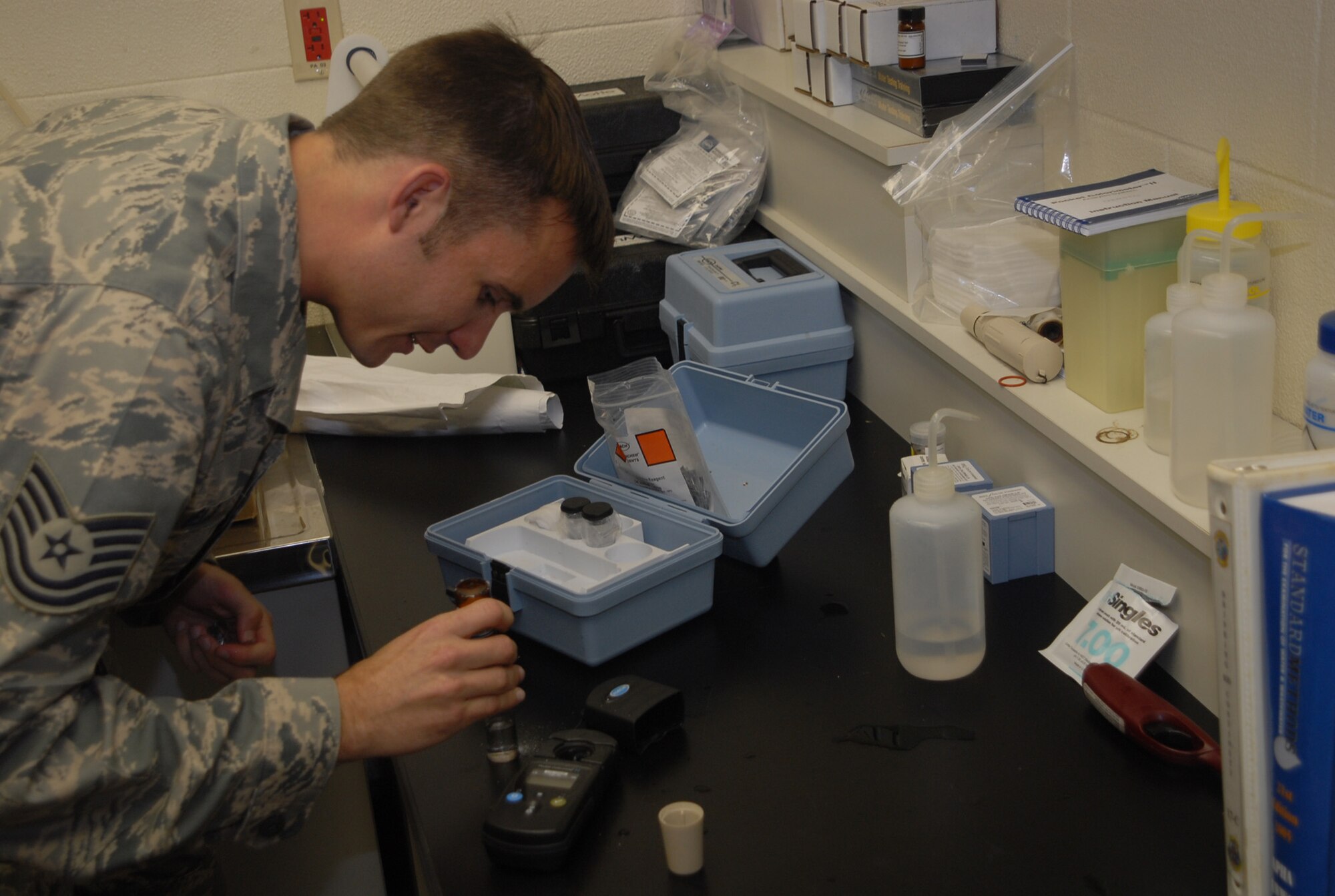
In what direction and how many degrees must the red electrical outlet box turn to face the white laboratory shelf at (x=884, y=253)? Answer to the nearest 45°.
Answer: approximately 45° to its left

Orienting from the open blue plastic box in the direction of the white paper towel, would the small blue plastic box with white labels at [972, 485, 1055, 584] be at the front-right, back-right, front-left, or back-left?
back-right

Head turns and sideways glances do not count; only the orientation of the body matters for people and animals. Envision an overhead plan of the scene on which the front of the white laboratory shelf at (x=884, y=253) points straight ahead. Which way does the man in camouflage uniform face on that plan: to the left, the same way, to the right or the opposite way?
the opposite way

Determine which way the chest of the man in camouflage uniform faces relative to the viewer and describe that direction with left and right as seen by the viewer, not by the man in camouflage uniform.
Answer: facing to the right of the viewer

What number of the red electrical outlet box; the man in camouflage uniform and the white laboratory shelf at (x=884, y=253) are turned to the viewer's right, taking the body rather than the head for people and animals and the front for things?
1

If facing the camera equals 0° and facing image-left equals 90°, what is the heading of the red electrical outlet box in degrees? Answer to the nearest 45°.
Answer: approximately 0°

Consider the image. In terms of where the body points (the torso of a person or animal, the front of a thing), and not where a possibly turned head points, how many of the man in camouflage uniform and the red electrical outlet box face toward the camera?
1

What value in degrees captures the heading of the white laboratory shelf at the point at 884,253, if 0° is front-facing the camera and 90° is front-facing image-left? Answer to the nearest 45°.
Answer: approximately 45°

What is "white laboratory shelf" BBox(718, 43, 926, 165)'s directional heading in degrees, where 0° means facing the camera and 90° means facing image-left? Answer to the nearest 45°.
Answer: approximately 45°

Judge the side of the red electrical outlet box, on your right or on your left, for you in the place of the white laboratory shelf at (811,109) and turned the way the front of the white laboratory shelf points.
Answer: on your right
